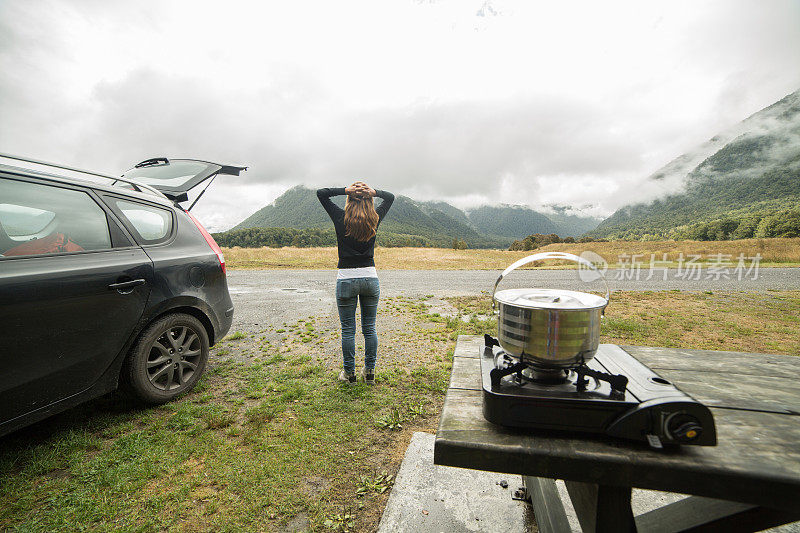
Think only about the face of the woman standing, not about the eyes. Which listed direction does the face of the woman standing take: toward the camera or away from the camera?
away from the camera

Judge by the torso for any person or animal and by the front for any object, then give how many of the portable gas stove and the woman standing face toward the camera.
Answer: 1

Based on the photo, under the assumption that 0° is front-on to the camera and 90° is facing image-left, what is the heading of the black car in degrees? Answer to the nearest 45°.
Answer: approximately 45°

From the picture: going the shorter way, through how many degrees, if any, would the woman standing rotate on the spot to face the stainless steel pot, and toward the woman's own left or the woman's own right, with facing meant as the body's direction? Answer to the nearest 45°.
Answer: approximately 180°

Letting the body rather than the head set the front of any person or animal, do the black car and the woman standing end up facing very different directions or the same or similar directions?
very different directions

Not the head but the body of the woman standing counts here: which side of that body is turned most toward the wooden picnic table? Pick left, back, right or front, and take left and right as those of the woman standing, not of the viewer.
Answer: back

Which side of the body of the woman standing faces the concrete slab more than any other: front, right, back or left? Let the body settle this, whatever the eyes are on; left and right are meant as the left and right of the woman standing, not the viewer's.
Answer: back

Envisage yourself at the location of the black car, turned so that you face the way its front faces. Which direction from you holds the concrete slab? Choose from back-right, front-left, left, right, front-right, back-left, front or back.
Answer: left

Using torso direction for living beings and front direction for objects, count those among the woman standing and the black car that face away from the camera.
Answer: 1

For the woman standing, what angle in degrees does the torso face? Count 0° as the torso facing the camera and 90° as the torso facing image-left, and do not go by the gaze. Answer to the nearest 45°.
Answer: approximately 180°
